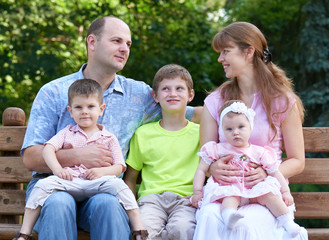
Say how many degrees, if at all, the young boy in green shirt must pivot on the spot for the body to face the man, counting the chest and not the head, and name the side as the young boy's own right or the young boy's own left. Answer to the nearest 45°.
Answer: approximately 90° to the young boy's own right

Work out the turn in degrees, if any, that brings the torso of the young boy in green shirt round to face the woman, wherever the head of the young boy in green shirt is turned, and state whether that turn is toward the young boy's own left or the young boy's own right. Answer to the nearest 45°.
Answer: approximately 90° to the young boy's own left

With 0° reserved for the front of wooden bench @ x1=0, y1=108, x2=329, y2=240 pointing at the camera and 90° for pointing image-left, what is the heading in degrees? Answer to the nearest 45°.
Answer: approximately 0°

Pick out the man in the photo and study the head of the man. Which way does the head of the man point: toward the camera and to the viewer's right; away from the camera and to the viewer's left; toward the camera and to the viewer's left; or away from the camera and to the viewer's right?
toward the camera and to the viewer's right

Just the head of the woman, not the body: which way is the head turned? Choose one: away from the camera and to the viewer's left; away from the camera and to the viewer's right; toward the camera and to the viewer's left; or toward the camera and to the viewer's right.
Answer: toward the camera and to the viewer's left

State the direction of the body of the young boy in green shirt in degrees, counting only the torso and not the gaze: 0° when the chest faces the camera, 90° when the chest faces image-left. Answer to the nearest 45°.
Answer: approximately 0°
